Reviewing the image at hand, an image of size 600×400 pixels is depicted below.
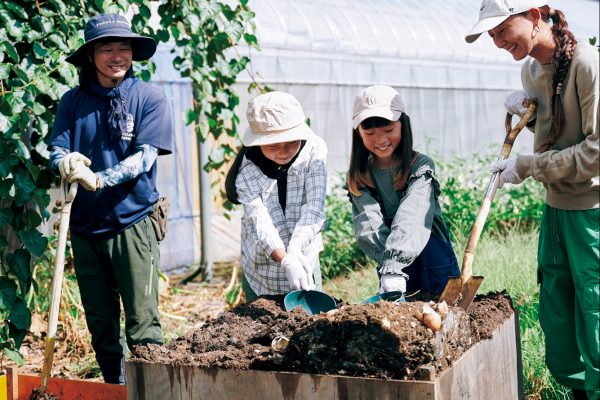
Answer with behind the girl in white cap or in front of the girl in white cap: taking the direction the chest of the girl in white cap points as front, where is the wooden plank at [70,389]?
in front

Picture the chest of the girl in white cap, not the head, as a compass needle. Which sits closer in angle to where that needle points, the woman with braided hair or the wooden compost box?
the wooden compost box

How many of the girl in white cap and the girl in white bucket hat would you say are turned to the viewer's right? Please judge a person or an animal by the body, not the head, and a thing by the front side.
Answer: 0

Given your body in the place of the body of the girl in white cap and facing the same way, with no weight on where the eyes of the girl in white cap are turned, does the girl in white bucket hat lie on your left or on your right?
on your right

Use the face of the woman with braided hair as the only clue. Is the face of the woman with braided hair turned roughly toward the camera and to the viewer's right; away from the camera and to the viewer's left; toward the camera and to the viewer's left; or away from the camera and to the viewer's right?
toward the camera and to the viewer's left

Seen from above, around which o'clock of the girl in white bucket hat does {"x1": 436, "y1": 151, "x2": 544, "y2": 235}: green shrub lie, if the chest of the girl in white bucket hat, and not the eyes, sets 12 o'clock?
The green shrub is roughly at 7 o'clock from the girl in white bucket hat.

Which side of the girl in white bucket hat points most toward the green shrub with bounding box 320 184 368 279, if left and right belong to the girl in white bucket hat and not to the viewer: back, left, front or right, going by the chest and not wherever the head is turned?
back

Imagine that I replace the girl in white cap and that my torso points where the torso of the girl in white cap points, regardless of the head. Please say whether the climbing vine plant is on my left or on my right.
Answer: on my right

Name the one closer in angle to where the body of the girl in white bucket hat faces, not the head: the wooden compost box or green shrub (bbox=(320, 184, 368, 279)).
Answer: the wooden compost box

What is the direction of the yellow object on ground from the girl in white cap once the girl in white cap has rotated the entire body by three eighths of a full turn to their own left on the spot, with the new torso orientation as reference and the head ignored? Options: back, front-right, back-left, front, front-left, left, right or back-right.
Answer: back

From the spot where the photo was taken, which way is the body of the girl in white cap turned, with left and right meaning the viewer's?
facing the viewer and to the left of the viewer

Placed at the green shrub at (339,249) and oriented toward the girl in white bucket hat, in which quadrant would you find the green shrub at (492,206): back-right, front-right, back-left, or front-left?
back-left

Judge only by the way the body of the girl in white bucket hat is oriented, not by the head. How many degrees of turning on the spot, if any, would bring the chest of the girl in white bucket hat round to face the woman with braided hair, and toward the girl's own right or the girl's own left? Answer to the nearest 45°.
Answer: approximately 45° to the girl's own left

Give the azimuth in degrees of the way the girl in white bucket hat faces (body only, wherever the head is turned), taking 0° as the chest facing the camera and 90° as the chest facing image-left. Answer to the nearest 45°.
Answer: approximately 0°

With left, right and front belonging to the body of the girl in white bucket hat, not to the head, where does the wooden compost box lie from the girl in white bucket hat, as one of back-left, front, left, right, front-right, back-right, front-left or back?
front
